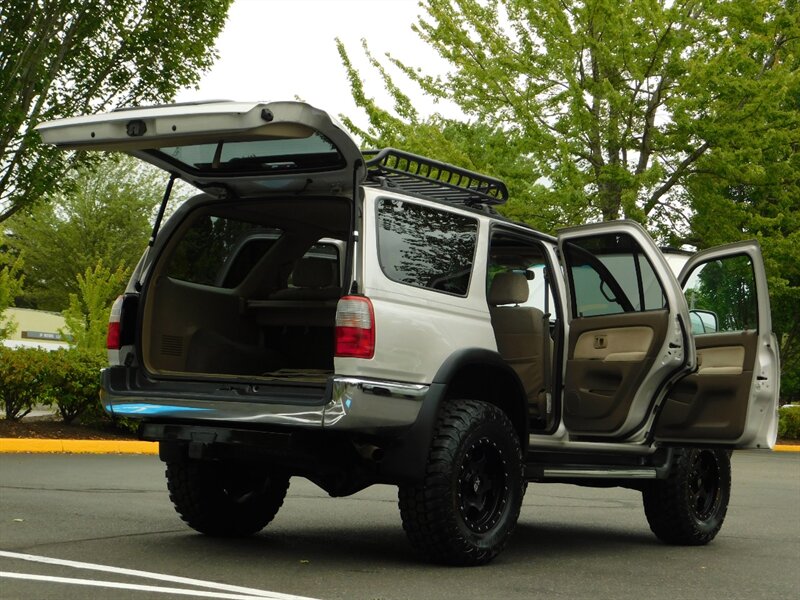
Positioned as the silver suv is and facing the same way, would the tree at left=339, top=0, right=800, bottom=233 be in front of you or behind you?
in front

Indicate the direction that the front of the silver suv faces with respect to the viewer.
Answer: facing away from the viewer and to the right of the viewer

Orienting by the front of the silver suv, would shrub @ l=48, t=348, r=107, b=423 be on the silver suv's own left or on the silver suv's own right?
on the silver suv's own left

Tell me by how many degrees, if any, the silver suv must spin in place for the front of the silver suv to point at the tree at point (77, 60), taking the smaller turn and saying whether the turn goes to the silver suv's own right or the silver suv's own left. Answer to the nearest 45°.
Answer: approximately 90° to the silver suv's own left

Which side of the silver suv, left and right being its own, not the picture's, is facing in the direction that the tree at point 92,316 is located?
left

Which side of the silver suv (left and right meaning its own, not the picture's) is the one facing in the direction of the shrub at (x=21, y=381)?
left

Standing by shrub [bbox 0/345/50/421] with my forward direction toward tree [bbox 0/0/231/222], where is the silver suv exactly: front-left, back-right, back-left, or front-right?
back-right

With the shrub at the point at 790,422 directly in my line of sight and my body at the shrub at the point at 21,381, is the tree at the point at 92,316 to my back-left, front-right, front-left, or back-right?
front-left

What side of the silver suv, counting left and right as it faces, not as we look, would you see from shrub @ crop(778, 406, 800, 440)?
front
